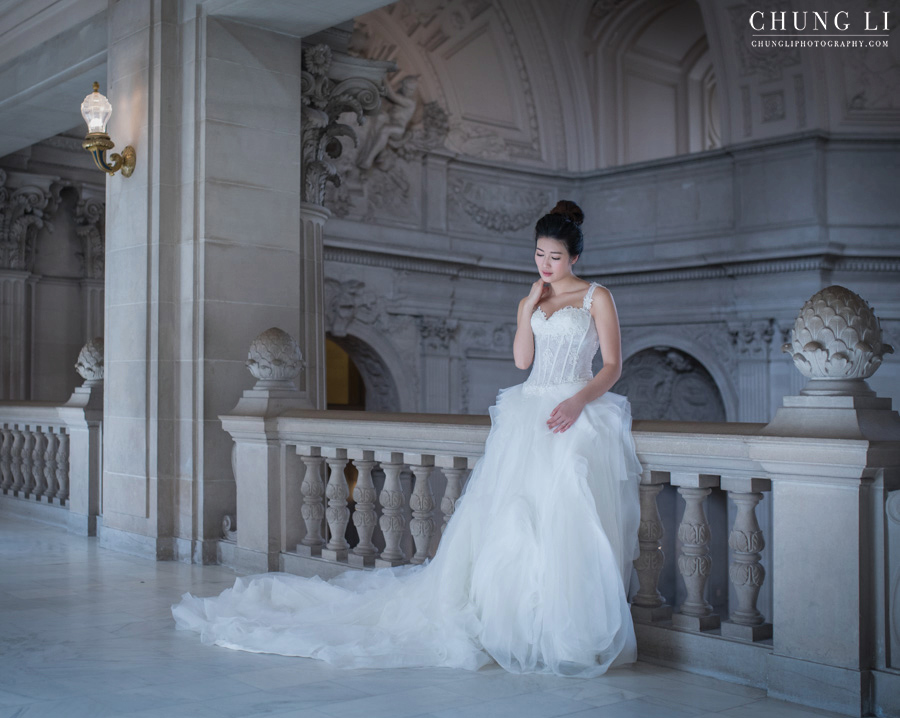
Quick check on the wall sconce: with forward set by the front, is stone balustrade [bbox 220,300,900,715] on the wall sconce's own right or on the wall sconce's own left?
on the wall sconce's own left

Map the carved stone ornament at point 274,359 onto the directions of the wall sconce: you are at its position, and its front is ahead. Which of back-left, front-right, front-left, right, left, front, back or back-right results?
back-left

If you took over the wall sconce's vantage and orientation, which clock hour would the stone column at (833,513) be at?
The stone column is roughly at 8 o'clock from the wall sconce.

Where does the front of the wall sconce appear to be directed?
to the viewer's left

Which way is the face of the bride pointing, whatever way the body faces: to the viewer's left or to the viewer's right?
to the viewer's left

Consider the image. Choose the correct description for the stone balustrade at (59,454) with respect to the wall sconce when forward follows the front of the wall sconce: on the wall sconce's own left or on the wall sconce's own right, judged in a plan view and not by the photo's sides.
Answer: on the wall sconce's own right
